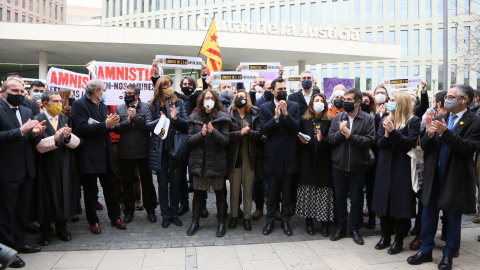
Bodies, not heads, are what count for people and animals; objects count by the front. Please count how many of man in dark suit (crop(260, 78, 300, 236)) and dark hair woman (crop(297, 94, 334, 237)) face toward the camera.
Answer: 2

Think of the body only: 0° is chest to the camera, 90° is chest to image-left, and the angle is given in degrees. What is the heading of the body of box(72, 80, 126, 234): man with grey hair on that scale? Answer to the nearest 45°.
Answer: approximately 315°

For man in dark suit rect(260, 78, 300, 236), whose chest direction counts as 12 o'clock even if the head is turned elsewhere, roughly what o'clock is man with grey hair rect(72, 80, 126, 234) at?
The man with grey hair is roughly at 3 o'clock from the man in dark suit.

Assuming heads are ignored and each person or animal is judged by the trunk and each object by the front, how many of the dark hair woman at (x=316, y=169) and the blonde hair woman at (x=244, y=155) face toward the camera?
2

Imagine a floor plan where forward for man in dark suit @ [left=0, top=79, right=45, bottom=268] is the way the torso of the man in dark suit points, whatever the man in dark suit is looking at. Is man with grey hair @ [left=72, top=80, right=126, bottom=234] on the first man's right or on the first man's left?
on the first man's left

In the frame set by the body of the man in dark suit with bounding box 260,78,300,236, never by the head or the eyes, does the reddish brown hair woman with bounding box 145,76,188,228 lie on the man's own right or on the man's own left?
on the man's own right

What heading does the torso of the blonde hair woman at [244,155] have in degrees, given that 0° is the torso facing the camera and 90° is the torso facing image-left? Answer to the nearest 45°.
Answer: approximately 0°

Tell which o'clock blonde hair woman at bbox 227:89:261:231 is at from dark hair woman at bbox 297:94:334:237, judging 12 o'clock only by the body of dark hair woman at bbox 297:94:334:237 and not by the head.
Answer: blonde hair woman at bbox 227:89:261:231 is roughly at 3 o'clock from dark hair woman at bbox 297:94:334:237.
